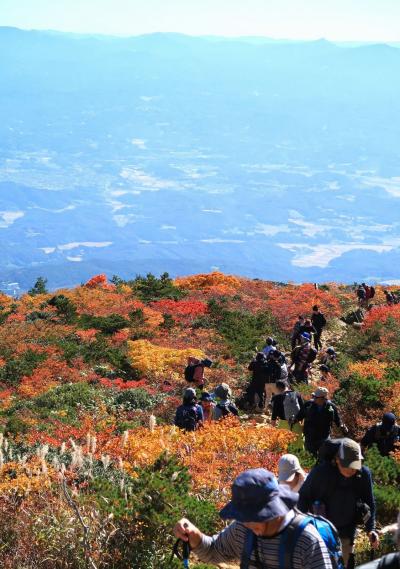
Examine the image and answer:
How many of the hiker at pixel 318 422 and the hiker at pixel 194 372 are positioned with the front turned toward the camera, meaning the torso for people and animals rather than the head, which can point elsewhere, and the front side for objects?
1

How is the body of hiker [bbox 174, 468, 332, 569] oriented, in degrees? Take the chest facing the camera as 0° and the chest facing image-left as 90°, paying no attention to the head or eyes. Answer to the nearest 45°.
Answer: approximately 45°

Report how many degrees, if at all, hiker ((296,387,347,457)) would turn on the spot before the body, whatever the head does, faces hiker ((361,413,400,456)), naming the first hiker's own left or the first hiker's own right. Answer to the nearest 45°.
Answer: approximately 90° to the first hiker's own left

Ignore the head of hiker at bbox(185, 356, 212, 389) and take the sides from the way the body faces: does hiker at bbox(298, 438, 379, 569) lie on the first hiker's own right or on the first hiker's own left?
on the first hiker's own right

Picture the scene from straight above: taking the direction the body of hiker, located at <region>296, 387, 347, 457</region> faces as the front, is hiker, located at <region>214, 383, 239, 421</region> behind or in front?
behind
